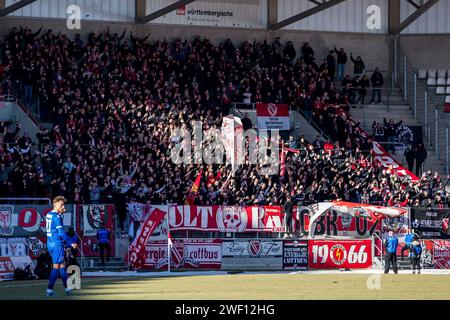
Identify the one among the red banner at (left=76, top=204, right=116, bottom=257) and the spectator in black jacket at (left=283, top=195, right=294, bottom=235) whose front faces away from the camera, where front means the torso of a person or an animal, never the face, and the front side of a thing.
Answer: the spectator in black jacket

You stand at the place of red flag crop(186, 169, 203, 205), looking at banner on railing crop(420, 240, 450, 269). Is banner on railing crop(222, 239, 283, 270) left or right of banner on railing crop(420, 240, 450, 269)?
right

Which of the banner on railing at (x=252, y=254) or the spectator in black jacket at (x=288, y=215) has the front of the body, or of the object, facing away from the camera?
the spectator in black jacket

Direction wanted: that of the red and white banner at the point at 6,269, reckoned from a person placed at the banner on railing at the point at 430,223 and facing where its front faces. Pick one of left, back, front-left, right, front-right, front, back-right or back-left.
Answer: front-right

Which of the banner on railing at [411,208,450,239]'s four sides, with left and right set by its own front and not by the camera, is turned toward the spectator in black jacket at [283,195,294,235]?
right

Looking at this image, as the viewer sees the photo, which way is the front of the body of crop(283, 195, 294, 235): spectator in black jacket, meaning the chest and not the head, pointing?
away from the camera

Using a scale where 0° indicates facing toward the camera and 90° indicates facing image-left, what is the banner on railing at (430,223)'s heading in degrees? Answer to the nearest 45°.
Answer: approximately 0°

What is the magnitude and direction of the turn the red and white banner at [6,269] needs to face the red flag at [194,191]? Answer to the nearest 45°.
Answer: approximately 135° to its left

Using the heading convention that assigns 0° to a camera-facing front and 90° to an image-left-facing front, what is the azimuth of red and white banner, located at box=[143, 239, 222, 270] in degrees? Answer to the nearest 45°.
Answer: approximately 0°
